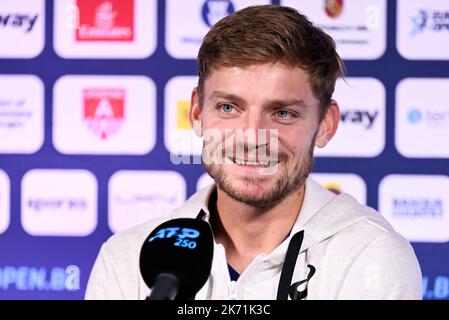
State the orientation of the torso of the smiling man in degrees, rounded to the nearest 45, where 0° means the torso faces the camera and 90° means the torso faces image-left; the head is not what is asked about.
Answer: approximately 0°
